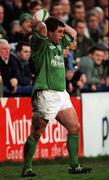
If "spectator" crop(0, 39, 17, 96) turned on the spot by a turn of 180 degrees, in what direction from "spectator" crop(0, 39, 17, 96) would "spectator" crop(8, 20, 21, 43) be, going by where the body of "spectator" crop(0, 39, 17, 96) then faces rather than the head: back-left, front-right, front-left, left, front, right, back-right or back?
front-right

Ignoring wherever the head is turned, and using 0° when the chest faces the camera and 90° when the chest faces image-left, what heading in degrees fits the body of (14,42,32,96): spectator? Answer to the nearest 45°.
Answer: approximately 315°
